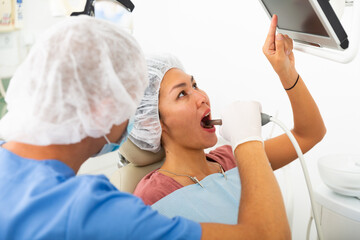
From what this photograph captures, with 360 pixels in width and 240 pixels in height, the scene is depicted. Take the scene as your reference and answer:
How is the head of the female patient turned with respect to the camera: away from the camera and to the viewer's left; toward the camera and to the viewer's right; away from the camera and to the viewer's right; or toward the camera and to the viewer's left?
toward the camera and to the viewer's right

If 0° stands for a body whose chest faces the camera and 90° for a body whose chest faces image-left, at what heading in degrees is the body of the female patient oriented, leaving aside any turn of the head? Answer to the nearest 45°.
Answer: approximately 315°

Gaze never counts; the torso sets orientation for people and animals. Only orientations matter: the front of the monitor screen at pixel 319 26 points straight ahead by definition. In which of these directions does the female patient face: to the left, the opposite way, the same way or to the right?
to the left

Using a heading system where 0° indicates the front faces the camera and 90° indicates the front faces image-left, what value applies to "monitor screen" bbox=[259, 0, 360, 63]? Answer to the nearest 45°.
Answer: approximately 45°

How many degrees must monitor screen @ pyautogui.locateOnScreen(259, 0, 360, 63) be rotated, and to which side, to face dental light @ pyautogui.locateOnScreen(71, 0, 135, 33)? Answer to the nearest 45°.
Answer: approximately 45° to its right
